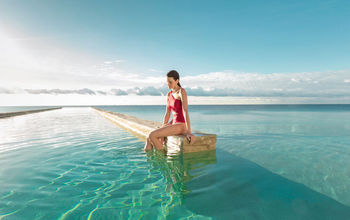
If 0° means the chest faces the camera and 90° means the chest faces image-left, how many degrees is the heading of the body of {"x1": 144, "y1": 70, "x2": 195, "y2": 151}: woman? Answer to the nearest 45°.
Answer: approximately 45°
